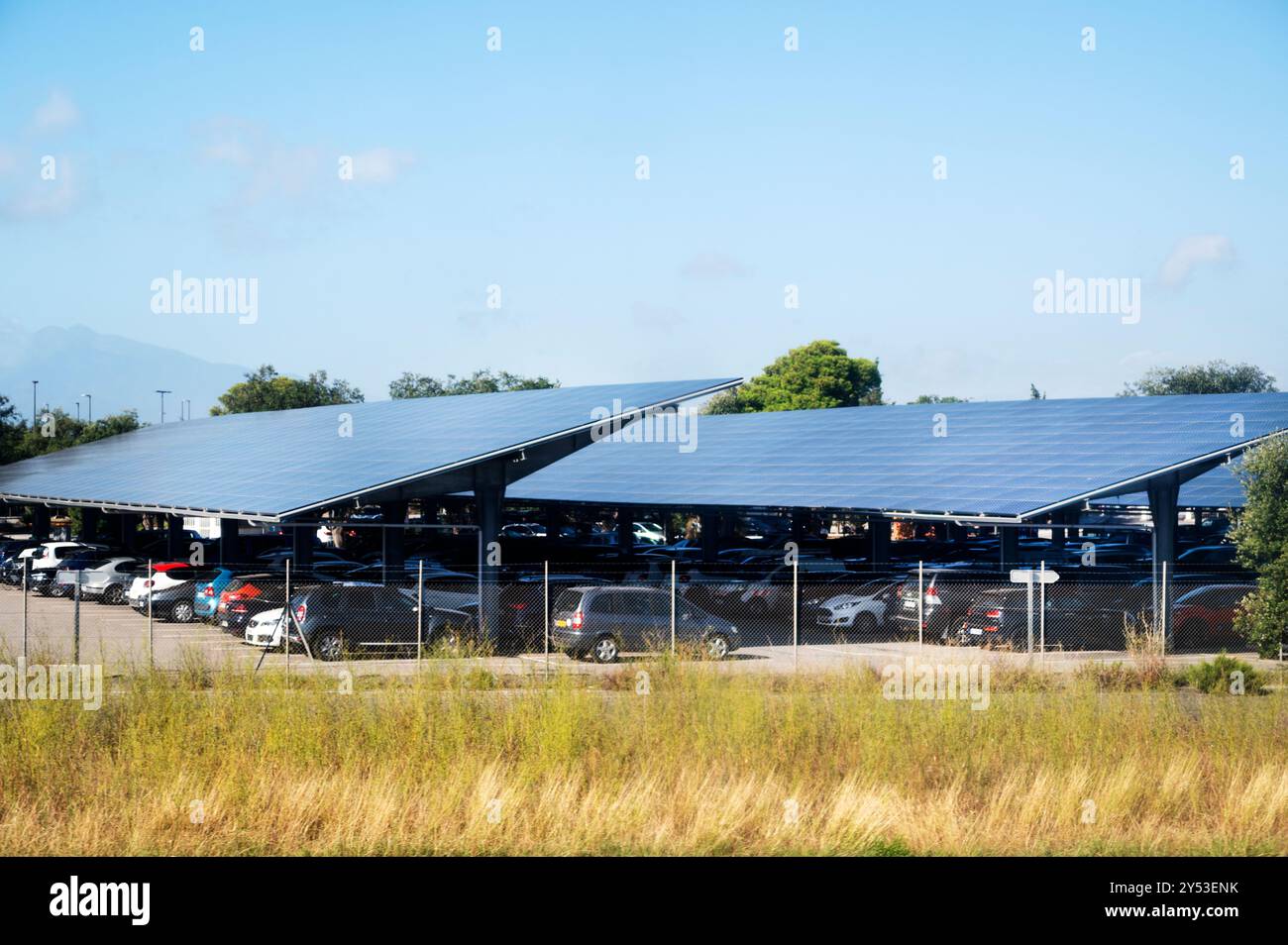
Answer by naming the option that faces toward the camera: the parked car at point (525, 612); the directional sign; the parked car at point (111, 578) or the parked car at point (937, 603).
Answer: the directional sign

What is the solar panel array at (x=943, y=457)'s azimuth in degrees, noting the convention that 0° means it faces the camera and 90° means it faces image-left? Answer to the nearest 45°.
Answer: approximately 45°

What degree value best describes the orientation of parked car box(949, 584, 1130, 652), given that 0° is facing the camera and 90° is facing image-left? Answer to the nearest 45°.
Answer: approximately 225°
